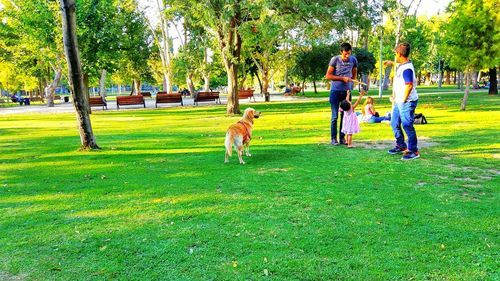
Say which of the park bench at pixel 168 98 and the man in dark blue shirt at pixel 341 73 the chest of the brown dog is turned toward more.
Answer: the man in dark blue shirt

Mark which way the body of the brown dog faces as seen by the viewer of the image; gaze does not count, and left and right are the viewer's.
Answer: facing away from the viewer and to the right of the viewer

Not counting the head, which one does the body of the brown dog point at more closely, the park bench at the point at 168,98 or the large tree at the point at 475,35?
the large tree

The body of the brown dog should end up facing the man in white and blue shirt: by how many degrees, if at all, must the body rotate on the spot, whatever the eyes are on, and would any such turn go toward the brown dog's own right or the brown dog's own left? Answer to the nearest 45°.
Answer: approximately 45° to the brown dog's own right

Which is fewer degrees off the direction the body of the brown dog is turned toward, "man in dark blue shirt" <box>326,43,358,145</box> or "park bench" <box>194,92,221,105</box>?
the man in dark blue shirt

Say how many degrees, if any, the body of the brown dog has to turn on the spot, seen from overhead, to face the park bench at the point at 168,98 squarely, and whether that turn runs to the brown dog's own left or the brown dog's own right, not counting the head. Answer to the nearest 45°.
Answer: approximately 45° to the brown dog's own left

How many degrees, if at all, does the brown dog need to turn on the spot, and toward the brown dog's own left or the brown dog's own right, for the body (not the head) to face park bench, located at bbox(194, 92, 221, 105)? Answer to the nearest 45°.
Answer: approximately 45° to the brown dog's own left

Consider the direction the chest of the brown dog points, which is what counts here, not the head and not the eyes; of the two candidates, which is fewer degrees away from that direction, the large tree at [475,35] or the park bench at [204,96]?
the large tree

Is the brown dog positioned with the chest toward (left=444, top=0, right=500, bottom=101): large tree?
yes
